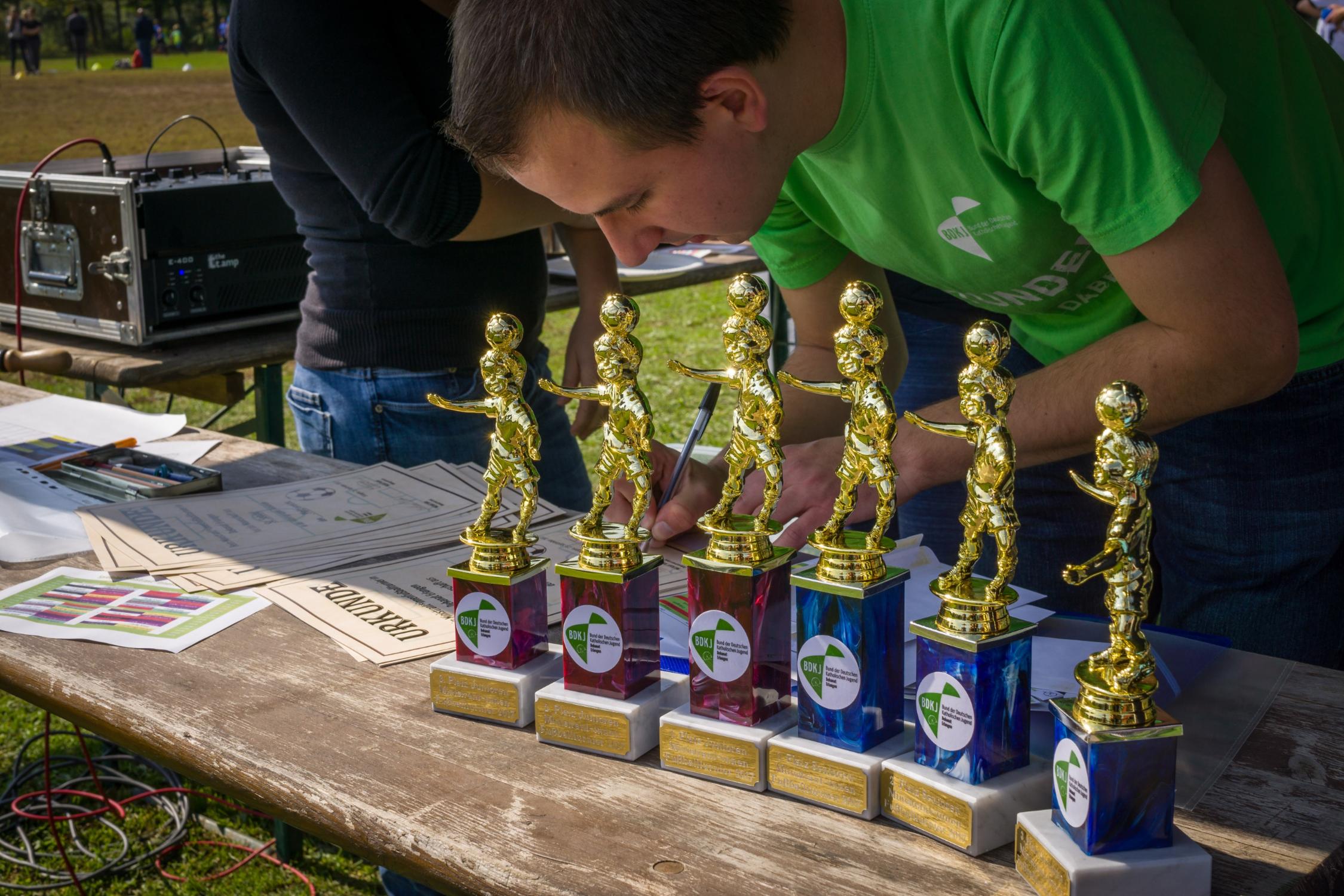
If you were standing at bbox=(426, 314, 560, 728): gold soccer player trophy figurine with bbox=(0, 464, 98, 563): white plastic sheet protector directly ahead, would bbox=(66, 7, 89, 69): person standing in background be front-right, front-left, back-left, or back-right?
front-right

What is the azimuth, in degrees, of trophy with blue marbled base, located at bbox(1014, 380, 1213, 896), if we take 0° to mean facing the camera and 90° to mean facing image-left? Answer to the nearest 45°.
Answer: approximately 45°

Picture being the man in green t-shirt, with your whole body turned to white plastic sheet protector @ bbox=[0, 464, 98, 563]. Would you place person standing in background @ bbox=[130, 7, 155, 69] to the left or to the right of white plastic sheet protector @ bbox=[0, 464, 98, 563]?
right

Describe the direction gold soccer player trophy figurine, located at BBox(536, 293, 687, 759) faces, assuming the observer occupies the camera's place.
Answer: facing the viewer and to the left of the viewer

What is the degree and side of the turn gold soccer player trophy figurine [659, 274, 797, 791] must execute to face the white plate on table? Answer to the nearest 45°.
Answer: approximately 135° to its right

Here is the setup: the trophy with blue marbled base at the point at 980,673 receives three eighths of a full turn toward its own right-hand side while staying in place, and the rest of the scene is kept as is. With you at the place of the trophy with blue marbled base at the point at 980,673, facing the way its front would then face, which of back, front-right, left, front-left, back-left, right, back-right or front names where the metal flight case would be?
front-left

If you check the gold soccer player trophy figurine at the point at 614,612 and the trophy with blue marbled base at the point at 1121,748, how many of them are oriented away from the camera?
0

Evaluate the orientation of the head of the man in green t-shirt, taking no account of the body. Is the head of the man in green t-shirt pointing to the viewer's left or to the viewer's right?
to the viewer's left

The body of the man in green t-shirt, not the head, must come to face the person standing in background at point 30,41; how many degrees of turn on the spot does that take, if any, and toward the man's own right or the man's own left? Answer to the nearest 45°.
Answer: approximately 90° to the man's own right
